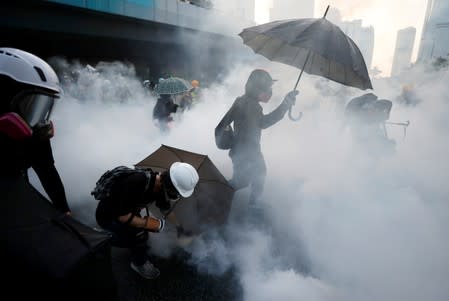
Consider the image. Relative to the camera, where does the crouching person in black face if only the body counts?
to the viewer's right

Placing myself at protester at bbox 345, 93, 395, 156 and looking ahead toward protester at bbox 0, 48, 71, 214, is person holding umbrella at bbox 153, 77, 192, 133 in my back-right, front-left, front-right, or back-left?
front-right

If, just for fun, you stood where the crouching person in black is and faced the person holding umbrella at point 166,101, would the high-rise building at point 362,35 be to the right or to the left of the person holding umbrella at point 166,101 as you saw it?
right

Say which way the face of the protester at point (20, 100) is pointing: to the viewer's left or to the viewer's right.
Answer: to the viewer's right

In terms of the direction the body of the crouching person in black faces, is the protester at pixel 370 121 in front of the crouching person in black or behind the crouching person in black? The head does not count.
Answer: in front
